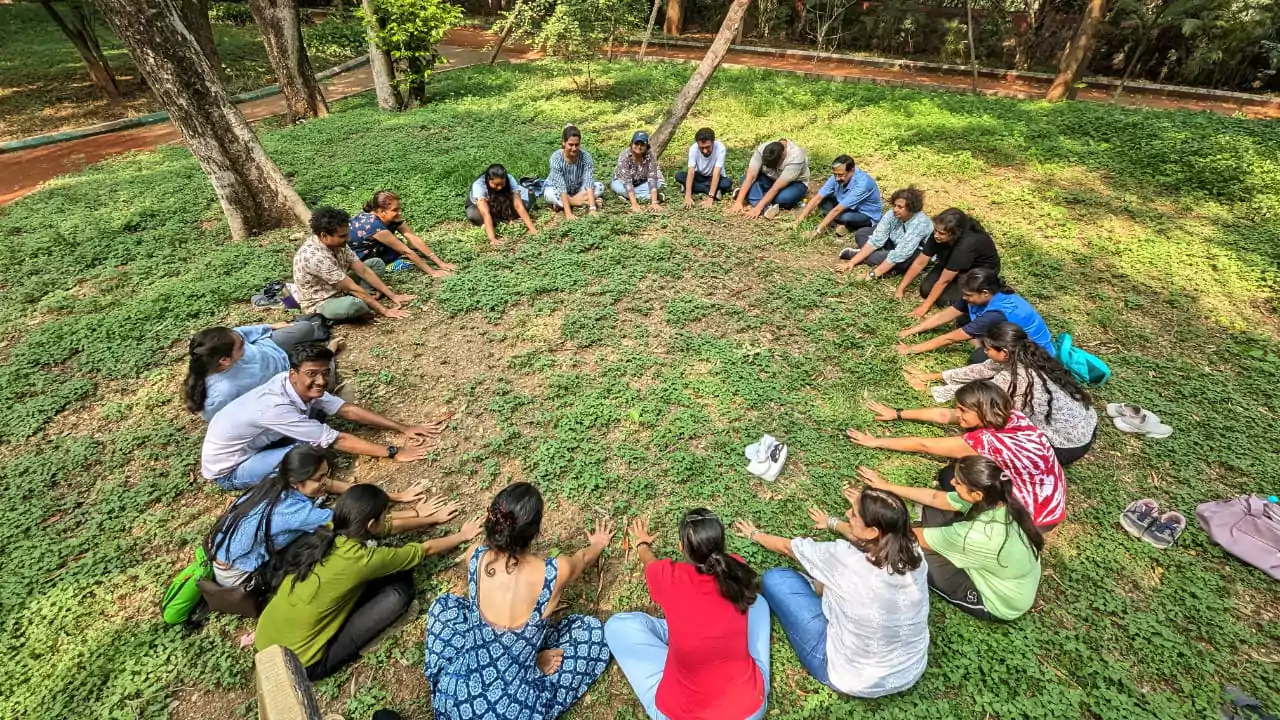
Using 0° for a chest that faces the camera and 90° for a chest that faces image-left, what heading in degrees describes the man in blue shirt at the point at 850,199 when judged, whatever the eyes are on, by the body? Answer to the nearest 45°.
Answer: approximately 45°

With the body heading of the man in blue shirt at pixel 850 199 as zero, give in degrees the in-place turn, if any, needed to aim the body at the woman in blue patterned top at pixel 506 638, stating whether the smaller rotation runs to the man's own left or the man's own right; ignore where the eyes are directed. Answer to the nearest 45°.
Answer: approximately 45° to the man's own left

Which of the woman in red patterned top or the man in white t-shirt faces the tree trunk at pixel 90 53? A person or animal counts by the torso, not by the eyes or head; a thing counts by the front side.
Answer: the woman in red patterned top

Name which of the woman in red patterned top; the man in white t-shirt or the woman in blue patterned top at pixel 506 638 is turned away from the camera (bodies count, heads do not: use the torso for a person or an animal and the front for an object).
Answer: the woman in blue patterned top

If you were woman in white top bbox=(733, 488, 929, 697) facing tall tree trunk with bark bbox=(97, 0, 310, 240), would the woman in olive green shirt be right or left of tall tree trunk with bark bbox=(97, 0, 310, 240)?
left

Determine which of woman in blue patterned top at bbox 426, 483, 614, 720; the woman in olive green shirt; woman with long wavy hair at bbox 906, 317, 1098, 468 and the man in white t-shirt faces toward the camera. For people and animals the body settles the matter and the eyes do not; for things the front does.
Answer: the man in white t-shirt

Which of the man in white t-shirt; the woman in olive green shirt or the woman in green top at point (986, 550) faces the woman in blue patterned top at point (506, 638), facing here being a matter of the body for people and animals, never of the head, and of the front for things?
the man in white t-shirt

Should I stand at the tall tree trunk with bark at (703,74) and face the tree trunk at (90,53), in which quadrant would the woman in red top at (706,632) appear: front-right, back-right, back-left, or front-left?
back-left

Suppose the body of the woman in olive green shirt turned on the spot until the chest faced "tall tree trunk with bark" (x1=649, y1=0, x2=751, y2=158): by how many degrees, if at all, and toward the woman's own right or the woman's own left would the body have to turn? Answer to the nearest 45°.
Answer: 0° — they already face it

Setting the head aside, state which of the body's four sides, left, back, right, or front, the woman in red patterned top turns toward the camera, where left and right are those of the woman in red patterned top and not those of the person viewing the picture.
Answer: left

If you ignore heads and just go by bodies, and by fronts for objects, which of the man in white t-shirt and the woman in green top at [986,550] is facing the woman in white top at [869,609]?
the man in white t-shirt

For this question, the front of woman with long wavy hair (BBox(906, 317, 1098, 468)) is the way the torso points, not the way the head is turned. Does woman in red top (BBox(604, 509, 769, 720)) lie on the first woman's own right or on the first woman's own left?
on the first woman's own left
